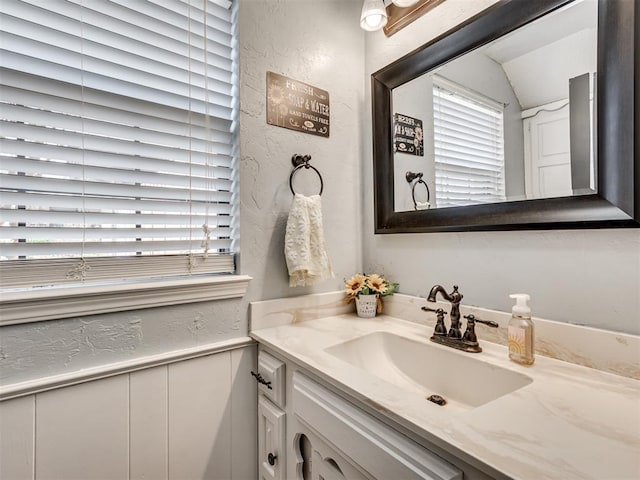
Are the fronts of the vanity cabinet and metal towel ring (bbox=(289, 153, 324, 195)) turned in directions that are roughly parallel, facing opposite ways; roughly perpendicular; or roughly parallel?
roughly perpendicular

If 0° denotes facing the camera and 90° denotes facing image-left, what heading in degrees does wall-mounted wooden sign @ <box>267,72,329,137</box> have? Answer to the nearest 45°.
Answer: approximately 315°

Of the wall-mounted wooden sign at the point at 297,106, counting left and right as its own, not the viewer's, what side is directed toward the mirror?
front

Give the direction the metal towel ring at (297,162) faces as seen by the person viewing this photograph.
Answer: facing the viewer and to the right of the viewer

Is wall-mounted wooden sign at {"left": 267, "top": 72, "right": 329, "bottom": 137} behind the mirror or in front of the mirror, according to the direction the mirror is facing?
in front

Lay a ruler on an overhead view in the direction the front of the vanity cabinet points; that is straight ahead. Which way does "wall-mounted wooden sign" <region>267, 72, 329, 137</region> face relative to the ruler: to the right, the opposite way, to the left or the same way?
to the left

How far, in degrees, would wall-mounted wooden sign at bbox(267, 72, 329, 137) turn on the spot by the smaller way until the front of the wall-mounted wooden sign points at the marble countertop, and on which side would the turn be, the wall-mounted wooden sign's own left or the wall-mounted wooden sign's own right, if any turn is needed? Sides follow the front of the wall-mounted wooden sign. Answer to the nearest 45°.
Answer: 0° — it already faces it

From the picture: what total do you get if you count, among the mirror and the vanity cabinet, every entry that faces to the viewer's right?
0

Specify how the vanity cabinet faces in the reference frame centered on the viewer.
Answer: facing the viewer and to the left of the viewer

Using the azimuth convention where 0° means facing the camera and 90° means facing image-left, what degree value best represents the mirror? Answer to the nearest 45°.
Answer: approximately 45°
